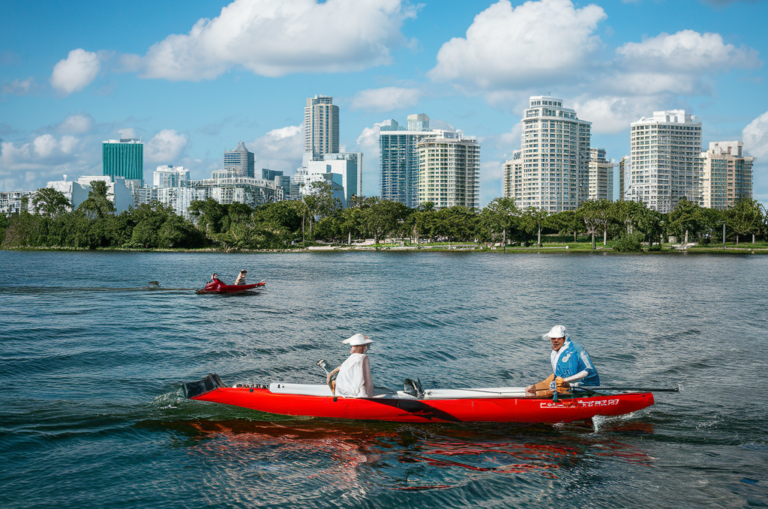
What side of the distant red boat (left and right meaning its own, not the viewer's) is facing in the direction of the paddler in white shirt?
right

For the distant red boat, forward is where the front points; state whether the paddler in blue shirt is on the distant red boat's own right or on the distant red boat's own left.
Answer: on the distant red boat's own right

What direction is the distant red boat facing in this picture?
to the viewer's right

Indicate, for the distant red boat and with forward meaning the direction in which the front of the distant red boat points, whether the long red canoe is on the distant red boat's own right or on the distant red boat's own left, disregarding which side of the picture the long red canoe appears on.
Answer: on the distant red boat's own right
